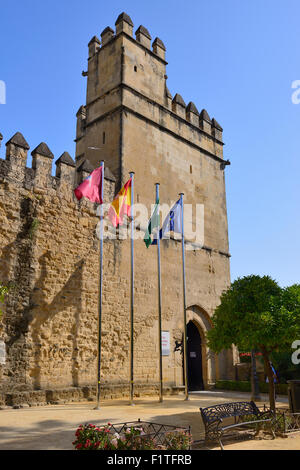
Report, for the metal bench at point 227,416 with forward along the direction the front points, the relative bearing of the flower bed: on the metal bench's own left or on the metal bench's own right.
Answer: on the metal bench's own right

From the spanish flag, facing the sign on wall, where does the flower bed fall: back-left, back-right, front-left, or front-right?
back-right

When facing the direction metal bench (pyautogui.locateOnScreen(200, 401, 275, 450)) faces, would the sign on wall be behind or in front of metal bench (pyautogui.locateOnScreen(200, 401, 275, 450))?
behind

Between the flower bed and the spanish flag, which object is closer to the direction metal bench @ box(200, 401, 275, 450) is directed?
the flower bed

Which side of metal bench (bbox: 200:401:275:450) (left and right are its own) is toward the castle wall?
back
